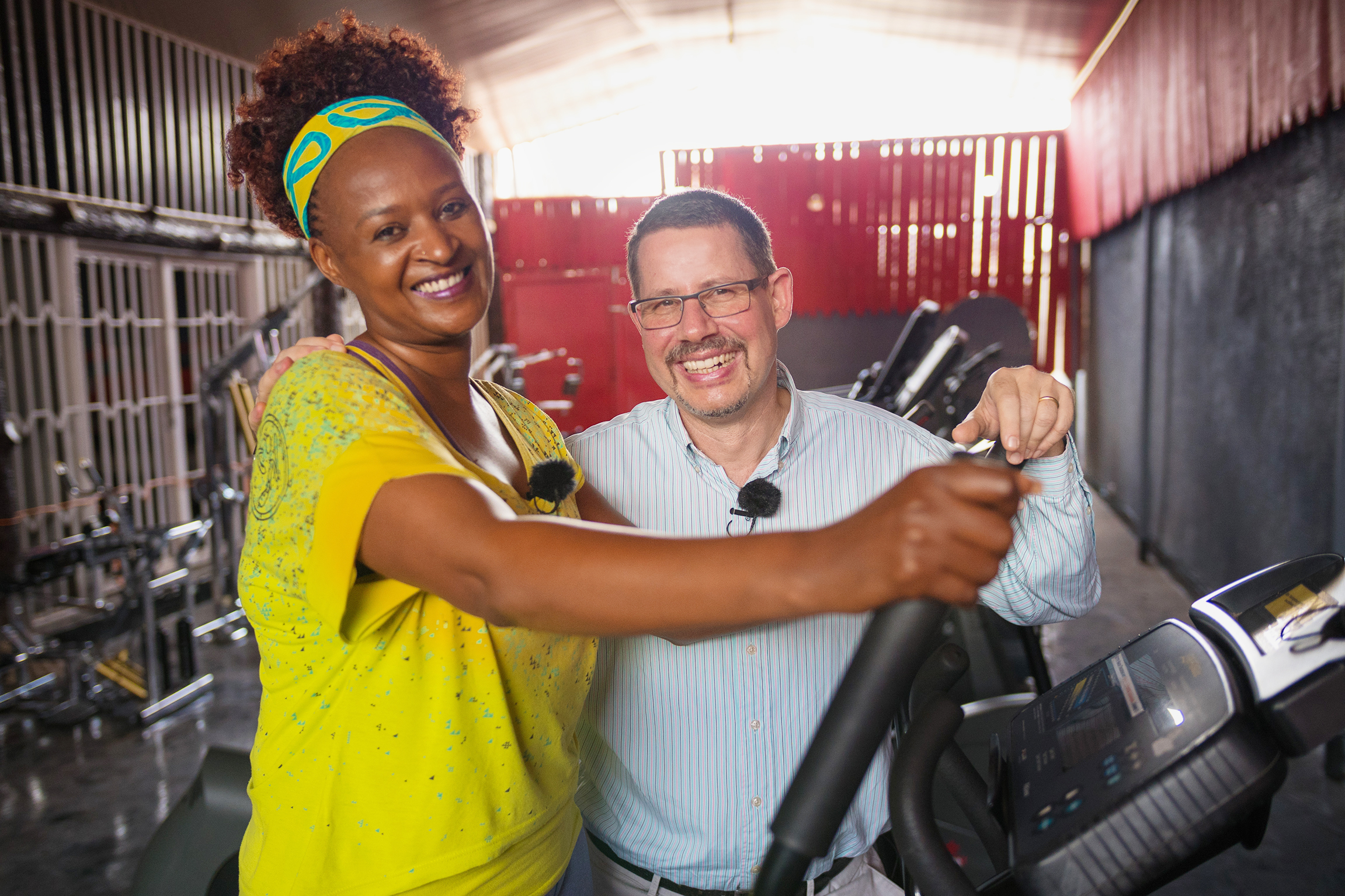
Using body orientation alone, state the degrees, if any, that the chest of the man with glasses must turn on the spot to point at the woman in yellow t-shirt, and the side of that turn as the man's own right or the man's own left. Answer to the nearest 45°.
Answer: approximately 45° to the man's own right

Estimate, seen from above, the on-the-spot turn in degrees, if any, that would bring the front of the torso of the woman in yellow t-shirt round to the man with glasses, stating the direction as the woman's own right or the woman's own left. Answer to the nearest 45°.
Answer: approximately 90° to the woman's own left

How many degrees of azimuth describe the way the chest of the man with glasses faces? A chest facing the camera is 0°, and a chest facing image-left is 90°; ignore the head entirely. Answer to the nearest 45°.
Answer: approximately 0°

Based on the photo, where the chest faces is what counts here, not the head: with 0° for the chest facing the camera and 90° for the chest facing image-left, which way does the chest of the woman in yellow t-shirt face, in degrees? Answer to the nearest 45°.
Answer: approximately 315°

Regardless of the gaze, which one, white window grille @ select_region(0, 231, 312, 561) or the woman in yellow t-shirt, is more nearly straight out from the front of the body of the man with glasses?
the woman in yellow t-shirt

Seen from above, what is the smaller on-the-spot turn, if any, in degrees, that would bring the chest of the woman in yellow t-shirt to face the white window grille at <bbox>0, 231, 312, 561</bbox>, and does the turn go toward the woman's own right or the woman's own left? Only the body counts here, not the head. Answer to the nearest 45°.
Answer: approximately 180°

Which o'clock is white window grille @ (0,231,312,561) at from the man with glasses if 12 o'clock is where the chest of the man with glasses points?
The white window grille is roughly at 4 o'clock from the man with glasses.
